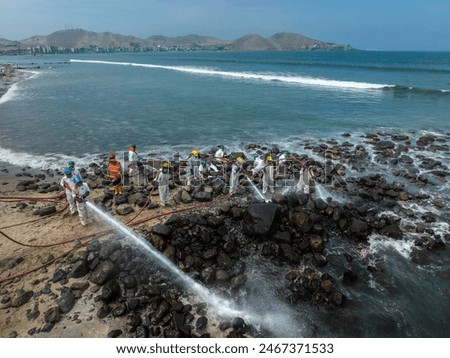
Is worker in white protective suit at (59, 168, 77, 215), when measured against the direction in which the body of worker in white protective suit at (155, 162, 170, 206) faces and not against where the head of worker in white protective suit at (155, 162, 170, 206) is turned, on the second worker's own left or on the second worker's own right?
on the second worker's own right

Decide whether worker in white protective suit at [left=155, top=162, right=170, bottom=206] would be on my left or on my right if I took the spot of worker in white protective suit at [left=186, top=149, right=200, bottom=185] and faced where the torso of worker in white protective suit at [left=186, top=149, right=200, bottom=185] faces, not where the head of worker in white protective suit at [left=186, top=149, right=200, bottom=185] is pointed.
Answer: on my right

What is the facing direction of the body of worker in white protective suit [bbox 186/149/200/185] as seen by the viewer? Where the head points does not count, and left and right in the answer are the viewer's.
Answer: facing to the right of the viewer

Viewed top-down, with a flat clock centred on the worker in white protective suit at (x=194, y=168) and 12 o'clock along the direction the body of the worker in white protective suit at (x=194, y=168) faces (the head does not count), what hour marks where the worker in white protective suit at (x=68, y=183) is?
the worker in white protective suit at (x=68, y=183) is roughly at 5 o'clock from the worker in white protective suit at (x=194, y=168).
